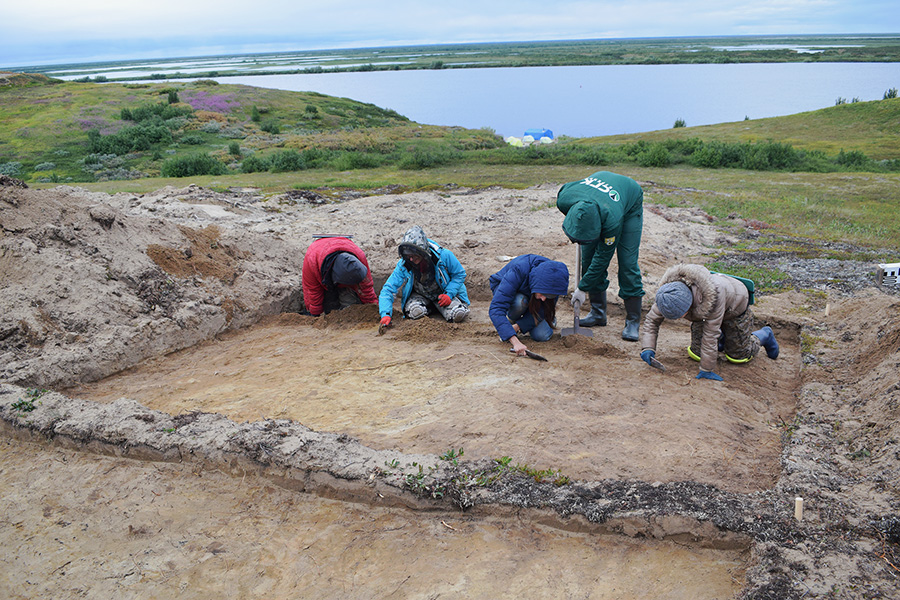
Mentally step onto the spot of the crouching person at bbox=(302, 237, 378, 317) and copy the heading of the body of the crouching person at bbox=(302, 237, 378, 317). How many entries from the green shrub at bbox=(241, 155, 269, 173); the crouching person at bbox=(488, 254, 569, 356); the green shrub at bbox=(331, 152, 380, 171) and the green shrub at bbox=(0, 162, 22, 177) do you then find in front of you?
1

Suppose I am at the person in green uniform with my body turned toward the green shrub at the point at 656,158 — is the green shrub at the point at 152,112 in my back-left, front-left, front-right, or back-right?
front-left

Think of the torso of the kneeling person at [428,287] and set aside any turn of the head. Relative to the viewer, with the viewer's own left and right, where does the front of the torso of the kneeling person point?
facing the viewer

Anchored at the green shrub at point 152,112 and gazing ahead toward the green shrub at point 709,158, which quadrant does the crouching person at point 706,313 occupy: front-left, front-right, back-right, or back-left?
front-right

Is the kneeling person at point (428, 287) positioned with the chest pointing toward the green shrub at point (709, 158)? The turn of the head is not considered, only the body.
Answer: no

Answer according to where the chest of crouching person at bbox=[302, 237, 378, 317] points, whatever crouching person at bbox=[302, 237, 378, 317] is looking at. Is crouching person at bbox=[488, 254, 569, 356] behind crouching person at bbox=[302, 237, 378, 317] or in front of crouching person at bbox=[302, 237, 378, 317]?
in front

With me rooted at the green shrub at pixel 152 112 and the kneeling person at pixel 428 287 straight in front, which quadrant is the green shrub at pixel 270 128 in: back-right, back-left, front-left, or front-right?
front-left

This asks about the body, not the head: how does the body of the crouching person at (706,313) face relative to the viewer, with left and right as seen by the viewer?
facing the viewer and to the left of the viewer

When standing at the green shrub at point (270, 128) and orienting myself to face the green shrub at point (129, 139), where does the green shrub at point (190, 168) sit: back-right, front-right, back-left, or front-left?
front-left

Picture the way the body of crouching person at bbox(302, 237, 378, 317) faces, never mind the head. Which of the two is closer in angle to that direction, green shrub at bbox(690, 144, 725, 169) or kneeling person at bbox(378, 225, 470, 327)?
the kneeling person

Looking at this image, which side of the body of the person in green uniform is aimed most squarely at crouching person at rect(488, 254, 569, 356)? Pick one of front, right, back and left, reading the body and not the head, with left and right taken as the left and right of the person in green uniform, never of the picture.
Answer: front

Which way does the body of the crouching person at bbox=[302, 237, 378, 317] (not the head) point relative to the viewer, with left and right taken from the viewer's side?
facing the viewer and to the right of the viewer

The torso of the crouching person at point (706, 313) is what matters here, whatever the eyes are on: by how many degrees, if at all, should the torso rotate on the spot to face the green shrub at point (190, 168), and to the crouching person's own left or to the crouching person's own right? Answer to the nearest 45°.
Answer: approximately 90° to the crouching person's own right
